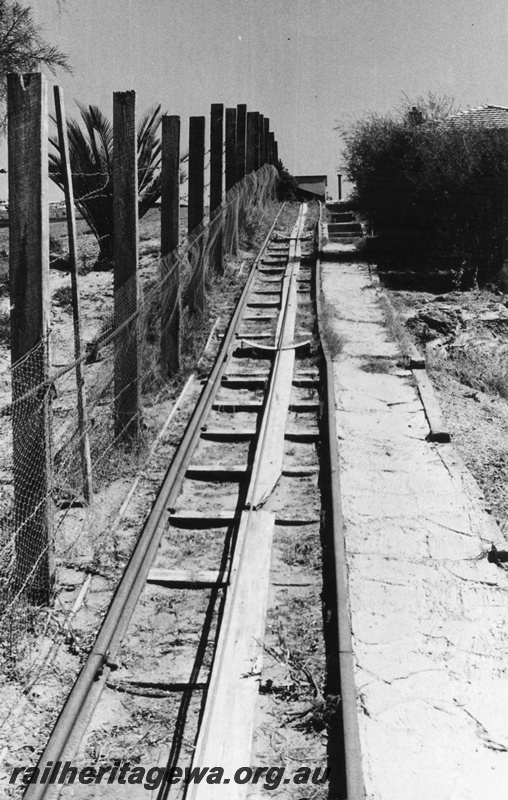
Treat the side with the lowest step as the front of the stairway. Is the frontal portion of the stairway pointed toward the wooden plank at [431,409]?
yes

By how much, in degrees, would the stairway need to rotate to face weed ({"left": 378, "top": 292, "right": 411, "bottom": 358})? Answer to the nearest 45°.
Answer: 0° — it already faces it

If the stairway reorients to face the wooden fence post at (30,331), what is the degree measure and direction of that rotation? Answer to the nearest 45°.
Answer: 0° — it already faces it

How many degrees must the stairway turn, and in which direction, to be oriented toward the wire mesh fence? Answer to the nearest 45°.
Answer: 0° — it already faces it

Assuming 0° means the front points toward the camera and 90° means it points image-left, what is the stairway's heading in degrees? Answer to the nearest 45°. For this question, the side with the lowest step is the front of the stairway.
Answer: approximately 0°

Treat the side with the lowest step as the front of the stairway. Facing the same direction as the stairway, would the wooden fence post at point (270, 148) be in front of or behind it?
behind

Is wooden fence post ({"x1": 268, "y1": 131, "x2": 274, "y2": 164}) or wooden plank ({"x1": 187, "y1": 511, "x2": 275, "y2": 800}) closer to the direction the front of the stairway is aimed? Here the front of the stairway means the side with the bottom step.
the wooden plank

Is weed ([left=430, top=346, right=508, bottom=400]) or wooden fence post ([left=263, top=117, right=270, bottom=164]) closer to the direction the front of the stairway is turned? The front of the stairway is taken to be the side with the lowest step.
the weed

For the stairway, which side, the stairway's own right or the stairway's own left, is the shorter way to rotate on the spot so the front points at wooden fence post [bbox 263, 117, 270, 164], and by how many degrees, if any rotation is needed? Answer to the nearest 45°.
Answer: approximately 180°
